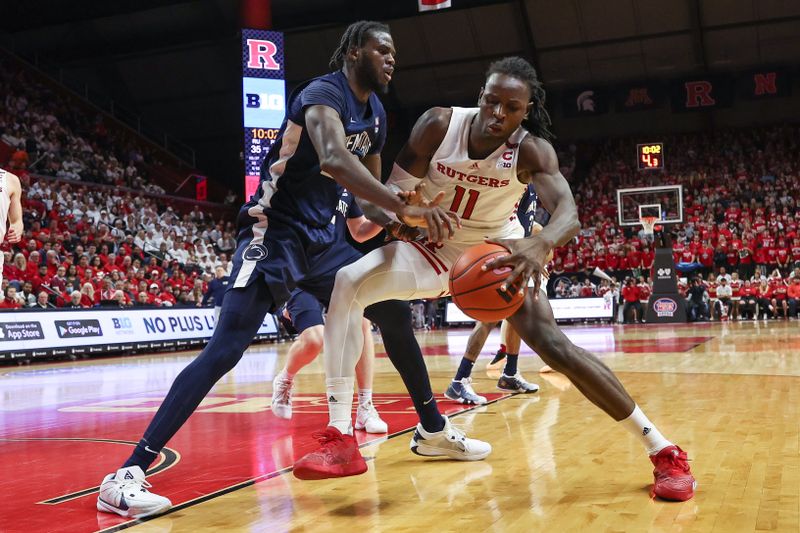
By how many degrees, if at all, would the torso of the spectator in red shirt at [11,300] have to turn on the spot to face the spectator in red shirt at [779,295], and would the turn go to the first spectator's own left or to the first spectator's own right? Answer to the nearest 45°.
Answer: approximately 45° to the first spectator's own left

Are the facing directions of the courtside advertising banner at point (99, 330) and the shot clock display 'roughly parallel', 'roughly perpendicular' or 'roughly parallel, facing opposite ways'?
roughly perpendicular

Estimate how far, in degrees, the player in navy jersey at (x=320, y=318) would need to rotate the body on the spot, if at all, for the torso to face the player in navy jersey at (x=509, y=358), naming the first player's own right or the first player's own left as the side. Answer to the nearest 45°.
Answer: approximately 90° to the first player's own left

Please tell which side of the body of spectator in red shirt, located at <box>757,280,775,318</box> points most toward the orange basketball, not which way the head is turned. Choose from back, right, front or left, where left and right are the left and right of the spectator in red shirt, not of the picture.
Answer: front

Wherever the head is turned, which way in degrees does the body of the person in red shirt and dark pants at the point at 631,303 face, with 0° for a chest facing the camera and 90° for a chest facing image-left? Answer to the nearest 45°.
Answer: approximately 0°

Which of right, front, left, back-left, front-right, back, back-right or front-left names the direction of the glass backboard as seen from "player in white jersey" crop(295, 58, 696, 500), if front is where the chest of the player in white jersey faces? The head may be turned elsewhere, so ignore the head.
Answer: back

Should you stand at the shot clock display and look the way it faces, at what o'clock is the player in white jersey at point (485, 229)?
The player in white jersey is roughly at 12 o'clock from the shot clock display.

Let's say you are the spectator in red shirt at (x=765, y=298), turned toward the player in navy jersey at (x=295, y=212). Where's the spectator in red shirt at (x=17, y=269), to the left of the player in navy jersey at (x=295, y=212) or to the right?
right

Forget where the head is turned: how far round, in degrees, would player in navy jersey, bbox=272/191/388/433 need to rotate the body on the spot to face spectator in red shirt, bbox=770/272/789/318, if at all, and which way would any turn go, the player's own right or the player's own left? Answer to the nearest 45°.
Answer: approximately 90° to the player's own left

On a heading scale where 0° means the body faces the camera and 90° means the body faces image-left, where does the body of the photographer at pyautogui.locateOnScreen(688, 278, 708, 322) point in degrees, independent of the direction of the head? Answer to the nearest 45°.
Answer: approximately 0°

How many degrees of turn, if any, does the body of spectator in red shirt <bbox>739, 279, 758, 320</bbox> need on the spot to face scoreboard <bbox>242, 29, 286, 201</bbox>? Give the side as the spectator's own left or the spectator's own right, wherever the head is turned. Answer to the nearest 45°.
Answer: approximately 45° to the spectator's own right
